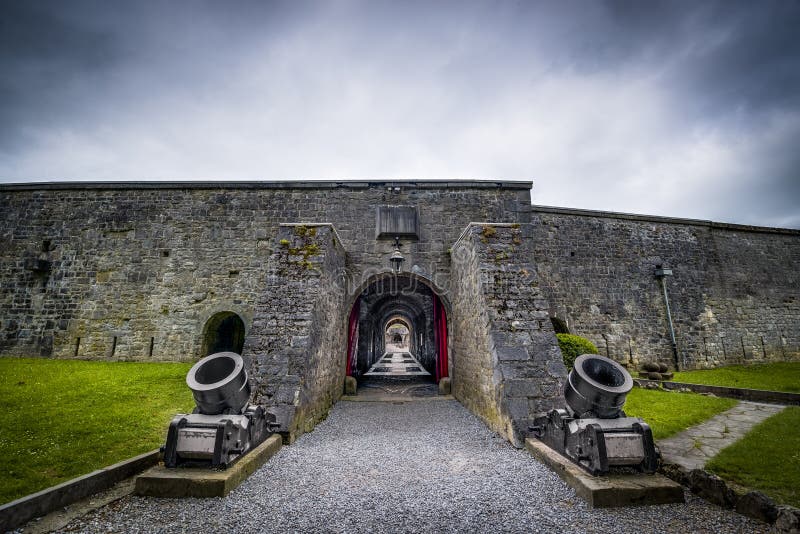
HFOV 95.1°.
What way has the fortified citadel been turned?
toward the camera

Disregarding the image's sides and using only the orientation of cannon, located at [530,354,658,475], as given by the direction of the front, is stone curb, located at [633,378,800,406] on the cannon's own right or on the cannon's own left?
on the cannon's own left

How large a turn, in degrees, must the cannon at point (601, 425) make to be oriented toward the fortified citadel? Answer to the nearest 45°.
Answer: approximately 180°

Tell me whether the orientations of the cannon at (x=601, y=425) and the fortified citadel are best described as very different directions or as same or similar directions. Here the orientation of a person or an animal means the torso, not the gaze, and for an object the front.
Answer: same or similar directions

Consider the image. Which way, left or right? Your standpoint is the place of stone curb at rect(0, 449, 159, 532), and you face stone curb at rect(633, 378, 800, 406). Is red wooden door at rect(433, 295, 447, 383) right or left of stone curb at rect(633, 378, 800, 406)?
left

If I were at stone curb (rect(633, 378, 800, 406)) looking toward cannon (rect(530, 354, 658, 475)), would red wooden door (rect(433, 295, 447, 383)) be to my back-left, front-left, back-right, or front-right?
front-right

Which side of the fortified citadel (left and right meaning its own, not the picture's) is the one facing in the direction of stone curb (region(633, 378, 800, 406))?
left

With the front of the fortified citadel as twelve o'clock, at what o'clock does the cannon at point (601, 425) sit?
The cannon is roughly at 11 o'clock from the fortified citadel.

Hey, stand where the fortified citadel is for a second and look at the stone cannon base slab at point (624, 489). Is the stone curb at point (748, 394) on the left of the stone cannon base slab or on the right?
left

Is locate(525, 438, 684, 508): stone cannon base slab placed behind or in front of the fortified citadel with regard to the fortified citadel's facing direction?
in front

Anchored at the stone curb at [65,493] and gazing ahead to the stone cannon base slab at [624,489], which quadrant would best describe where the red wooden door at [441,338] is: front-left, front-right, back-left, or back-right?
front-left

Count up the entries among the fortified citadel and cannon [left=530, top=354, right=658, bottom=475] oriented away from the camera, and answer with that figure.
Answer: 0

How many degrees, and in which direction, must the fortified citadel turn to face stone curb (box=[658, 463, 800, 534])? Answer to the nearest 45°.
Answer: approximately 45° to its left

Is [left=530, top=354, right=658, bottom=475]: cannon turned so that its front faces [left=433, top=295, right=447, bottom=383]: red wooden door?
no
